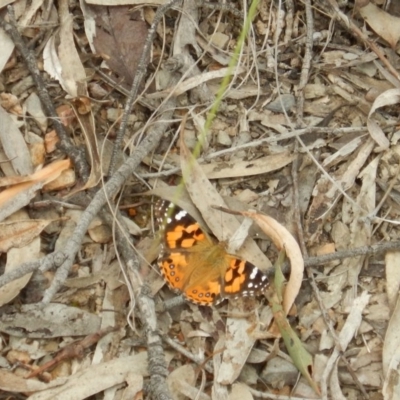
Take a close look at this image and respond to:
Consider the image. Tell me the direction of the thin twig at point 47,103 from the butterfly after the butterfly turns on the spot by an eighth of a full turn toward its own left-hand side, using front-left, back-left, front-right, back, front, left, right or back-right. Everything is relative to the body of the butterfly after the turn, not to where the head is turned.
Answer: front-left

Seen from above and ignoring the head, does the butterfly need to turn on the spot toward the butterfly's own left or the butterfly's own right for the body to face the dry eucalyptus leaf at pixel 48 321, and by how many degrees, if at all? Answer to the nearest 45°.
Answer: approximately 135° to the butterfly's own left

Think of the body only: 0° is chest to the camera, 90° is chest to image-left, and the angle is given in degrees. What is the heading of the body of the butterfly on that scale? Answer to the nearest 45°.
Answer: approximately 225°

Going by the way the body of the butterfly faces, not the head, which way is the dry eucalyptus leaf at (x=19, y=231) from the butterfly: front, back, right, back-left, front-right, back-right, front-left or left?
back-left

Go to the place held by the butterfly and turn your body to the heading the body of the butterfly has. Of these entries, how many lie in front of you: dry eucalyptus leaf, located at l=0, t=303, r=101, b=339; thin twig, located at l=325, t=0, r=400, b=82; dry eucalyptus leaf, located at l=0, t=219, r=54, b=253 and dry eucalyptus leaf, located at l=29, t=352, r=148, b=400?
1

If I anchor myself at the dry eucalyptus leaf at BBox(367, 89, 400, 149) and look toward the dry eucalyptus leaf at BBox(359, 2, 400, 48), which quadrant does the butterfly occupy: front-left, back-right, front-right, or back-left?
back-left

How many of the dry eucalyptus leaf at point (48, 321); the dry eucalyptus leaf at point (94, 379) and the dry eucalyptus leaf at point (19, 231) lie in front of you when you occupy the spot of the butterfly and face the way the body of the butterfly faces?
0

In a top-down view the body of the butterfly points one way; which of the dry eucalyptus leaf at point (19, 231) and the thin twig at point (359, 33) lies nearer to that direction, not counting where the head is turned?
the thin twig

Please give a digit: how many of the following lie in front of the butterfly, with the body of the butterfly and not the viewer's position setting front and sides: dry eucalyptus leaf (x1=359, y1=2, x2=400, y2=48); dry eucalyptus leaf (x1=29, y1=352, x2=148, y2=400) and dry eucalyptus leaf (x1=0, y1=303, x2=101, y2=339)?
1

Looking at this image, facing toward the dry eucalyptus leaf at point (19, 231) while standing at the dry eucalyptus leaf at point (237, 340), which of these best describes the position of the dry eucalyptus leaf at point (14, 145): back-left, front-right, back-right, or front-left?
front-right

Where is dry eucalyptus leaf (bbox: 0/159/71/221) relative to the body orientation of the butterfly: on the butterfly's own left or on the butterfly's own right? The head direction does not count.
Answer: on the butterfly's own left

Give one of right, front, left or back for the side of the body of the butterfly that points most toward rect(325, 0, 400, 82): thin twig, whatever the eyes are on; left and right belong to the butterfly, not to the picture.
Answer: front
